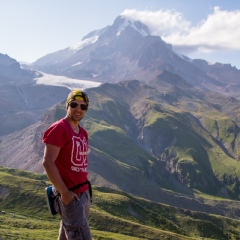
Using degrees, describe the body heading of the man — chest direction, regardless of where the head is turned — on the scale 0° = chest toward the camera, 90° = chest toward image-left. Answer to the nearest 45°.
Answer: approximately 315°
